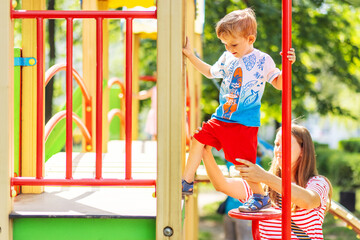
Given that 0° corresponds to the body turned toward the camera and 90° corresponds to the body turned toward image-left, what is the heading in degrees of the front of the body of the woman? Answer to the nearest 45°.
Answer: approximately 45°

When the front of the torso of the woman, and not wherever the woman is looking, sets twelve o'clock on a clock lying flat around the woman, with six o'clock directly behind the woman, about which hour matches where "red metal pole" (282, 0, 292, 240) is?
The red metal pole is roughly at 11 o'clock from the woman.

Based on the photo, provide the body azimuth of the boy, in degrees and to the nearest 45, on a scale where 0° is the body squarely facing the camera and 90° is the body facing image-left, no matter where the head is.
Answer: approximately 45°

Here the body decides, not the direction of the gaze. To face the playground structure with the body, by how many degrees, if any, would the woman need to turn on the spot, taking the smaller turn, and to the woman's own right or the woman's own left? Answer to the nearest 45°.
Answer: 0° — they already face it
